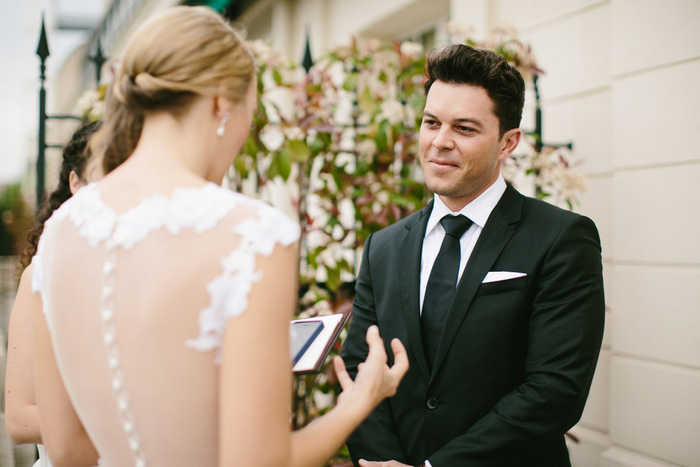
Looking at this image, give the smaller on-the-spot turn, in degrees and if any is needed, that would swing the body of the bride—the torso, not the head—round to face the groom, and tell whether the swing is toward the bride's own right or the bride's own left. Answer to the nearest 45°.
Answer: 0° — they already face them

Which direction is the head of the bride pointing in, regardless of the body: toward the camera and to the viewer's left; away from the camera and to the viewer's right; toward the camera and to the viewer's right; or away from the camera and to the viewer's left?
away from the camera and to the viewer's right

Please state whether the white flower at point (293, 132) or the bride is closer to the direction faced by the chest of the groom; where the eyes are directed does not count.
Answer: the bride

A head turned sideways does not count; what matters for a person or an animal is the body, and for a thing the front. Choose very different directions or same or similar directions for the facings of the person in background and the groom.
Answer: very different directions

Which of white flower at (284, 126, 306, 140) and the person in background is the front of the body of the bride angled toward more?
the white flower

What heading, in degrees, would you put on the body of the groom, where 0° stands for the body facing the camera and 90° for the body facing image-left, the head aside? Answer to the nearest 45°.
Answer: approximately 45°

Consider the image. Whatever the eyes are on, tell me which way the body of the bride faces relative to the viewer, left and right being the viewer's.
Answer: facing away from the viewer and to the right of the viewer

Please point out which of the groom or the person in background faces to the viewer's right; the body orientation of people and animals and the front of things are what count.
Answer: the person in background

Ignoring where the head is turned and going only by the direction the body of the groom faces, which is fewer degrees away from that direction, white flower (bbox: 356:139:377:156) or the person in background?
the person in background

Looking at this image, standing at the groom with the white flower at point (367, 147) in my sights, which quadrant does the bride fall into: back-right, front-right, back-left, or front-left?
back-left

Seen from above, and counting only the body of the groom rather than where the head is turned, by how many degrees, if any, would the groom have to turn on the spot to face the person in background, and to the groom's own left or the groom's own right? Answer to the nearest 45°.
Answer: approximately 45° to the groom's own right
